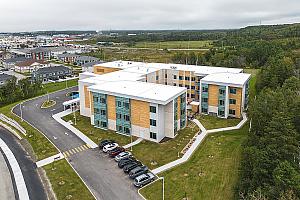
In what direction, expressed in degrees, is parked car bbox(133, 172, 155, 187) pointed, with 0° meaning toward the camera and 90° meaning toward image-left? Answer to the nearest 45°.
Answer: approximately 225°

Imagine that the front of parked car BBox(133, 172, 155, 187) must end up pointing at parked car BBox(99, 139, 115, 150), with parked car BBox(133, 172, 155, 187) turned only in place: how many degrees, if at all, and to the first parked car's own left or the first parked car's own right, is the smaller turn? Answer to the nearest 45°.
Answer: approximately 90° to the first parked car's own left

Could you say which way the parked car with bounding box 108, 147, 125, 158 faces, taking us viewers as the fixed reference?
facing away from the viewer and to the right of the viewer

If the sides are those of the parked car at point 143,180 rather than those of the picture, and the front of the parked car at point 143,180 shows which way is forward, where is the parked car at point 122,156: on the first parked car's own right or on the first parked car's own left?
on the first parked car's own left

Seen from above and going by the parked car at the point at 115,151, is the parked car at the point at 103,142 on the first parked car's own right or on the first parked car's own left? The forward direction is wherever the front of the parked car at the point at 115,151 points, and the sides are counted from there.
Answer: on the first parked car's own left

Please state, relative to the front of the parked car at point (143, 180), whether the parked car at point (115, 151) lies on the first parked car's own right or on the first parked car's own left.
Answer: on the first parked car's own left
